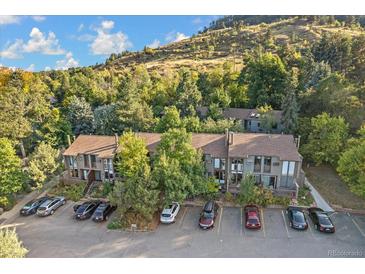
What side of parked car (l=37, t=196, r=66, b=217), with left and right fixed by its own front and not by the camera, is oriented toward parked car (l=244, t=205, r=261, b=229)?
right

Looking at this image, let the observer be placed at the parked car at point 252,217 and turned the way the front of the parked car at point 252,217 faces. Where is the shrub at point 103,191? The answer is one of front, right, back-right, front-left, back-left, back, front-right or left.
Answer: left

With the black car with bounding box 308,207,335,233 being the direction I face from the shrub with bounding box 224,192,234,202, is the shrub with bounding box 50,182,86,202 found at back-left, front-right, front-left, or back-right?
back-right

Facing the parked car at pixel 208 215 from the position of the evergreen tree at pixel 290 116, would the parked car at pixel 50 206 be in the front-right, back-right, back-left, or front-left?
front-right

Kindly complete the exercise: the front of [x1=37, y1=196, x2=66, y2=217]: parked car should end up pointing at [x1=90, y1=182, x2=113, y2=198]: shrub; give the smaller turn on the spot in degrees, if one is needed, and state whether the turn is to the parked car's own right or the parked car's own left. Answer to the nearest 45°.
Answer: approximately 45° to the parked car's own right

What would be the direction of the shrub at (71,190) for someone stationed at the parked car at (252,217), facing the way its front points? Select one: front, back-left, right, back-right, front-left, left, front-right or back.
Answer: left

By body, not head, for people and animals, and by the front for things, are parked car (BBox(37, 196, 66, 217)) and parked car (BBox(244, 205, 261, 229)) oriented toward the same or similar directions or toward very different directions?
same or similar directions

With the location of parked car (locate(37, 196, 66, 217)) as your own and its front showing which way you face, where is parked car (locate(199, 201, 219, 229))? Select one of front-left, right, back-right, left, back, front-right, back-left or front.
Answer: right

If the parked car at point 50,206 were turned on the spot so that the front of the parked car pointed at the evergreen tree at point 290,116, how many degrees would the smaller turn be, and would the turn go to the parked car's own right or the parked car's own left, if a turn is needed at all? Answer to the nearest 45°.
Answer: approximately 45° to the parked car's own right

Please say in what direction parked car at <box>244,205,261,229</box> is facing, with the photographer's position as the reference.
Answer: facing away from the viewer

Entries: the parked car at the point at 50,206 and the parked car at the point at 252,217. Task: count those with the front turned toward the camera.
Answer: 0

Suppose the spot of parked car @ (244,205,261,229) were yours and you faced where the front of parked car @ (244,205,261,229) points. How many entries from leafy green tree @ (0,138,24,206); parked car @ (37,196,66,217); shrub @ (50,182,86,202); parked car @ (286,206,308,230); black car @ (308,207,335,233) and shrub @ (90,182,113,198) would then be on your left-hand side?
4

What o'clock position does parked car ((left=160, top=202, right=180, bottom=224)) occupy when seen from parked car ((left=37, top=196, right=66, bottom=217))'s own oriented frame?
parked car ((left=160, top=202, right=180, bottom=224)) is roughly at 3 o'clock from parked car ((left=37, top=196, right=66, bottom=217)).

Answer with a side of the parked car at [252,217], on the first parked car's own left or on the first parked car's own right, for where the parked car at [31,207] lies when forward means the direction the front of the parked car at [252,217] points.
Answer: on the first parked car's own left

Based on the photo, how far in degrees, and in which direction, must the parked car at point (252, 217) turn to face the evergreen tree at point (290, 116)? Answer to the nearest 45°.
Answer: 0° — it already faces it
